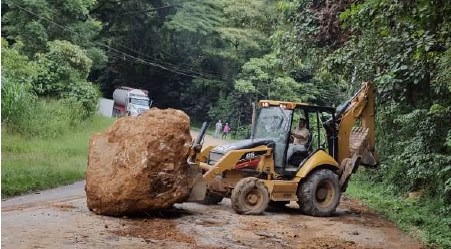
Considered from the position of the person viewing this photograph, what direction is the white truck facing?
facing the viewer and to the right of the viewer

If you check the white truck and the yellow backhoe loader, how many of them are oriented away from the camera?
0

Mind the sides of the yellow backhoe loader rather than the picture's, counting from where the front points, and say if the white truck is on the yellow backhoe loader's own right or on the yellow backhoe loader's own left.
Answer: on the yellow backhoe loader's own right

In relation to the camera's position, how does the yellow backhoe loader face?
facing the viewer and to the left of the viewer

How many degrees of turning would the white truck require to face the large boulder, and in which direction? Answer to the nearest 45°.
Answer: approximately 45° to its right

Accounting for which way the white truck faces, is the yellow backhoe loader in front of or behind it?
in front

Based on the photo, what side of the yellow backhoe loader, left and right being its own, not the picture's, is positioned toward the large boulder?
front

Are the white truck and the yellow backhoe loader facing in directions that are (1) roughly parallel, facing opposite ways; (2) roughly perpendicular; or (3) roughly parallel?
roughly perpendicular
